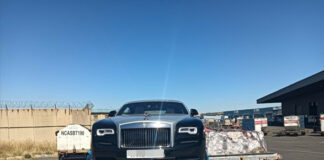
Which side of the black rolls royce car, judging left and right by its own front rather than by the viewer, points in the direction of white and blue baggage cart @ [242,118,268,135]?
back

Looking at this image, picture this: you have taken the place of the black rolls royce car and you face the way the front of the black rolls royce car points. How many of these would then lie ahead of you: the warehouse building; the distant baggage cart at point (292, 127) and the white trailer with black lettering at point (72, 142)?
0

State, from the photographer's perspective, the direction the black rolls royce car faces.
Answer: facing the viewer

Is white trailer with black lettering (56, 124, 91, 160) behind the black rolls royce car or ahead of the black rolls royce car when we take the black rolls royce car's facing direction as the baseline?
behind

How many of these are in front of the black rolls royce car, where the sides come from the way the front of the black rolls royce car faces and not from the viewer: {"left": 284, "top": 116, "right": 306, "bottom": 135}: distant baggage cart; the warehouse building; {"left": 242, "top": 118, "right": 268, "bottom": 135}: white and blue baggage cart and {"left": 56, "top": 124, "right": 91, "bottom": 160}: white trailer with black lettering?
0

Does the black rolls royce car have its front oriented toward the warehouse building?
no

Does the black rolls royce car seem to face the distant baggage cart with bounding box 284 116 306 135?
no

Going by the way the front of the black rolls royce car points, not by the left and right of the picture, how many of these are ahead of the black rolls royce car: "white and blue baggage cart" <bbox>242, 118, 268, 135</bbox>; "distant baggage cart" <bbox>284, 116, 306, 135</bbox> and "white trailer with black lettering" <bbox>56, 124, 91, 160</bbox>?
0

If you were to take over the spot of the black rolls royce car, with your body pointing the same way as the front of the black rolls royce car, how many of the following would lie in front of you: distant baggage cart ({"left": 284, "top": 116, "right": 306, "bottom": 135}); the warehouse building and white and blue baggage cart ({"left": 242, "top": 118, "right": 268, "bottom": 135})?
0
